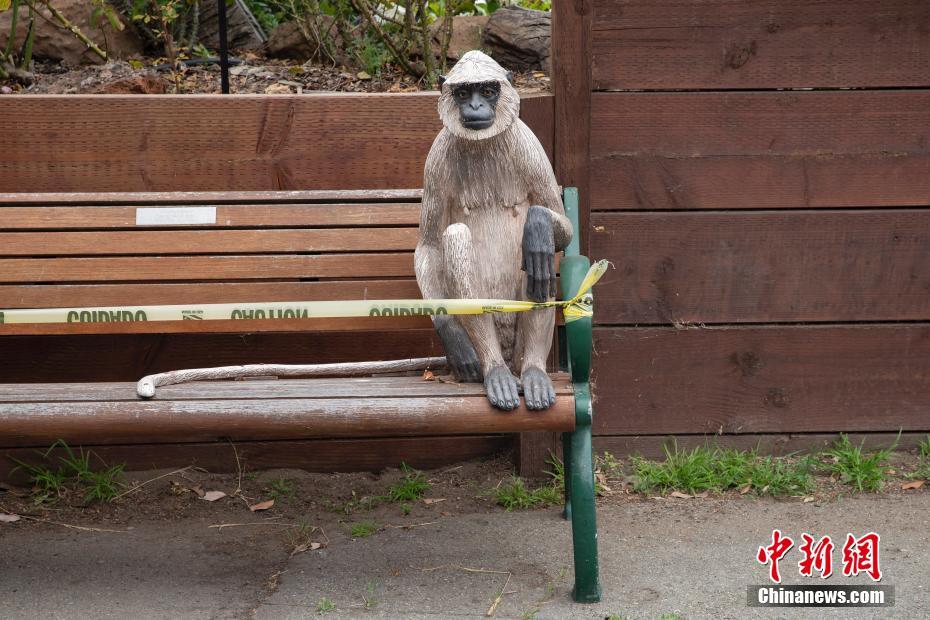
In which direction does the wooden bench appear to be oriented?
toward the camera

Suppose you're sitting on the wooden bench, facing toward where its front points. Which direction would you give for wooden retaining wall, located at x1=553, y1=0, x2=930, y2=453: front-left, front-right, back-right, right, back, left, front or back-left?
left

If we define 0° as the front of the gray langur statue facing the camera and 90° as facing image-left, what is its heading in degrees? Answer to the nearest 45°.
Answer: approximately 0°

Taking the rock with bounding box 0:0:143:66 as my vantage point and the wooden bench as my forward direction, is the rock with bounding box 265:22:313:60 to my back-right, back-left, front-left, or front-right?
front-left

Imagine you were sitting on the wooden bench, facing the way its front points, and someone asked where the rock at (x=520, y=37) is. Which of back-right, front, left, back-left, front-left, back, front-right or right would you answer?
back-left

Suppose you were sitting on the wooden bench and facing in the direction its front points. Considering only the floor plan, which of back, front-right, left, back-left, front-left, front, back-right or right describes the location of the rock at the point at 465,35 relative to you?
back-left

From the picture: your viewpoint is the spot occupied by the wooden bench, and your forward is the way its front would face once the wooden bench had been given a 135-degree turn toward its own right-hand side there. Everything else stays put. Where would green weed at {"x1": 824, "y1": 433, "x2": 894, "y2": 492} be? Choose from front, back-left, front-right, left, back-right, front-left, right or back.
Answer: back-right
